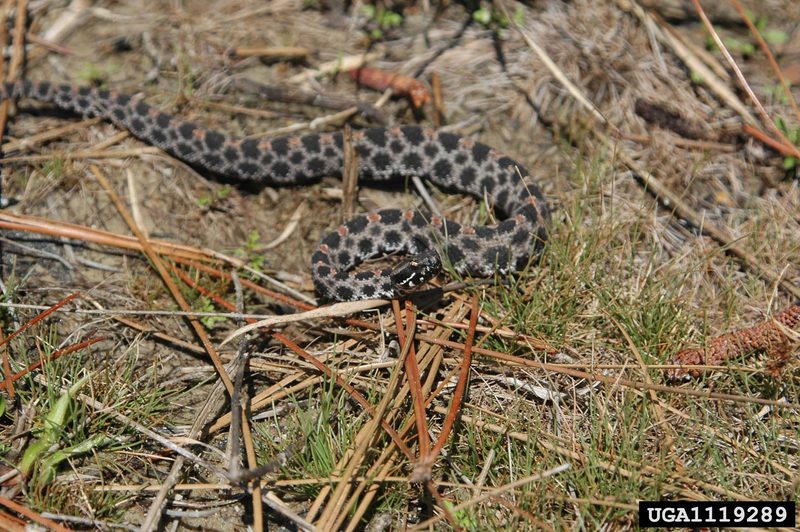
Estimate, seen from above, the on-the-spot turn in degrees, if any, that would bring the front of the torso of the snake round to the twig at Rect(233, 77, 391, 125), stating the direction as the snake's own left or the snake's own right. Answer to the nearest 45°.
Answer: approximately 90° to the snake's own left

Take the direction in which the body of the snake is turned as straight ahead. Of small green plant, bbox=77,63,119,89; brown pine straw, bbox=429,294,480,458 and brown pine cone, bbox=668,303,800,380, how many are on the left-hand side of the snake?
1

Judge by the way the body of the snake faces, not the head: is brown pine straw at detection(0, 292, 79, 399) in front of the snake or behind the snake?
behind

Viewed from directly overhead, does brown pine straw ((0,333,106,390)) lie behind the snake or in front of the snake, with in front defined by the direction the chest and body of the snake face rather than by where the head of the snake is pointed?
behind
